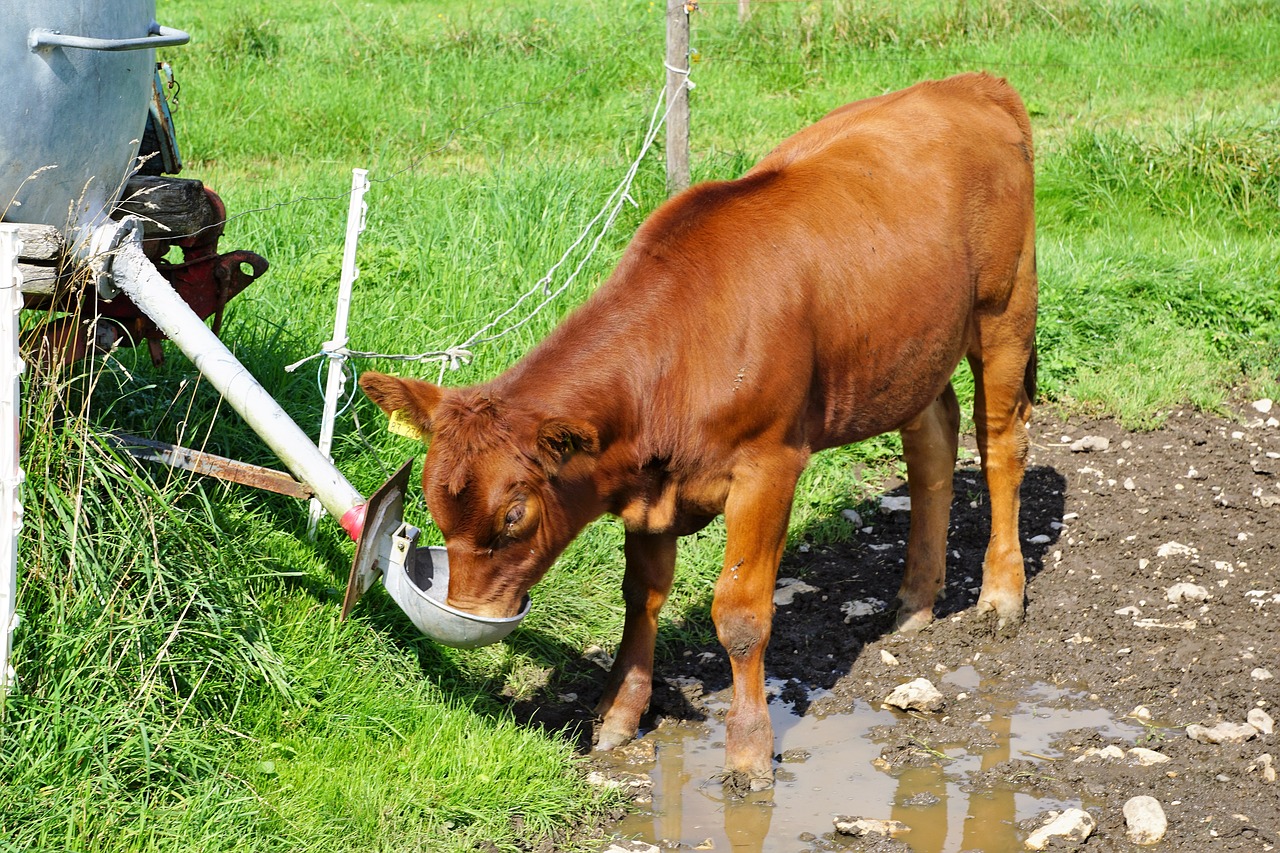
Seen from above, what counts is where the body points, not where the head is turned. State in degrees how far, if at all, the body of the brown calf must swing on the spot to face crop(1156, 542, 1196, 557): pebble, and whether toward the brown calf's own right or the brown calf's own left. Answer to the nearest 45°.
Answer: approximately 180°

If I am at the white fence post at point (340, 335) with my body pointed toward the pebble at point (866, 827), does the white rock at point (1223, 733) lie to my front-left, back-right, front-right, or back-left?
front-left

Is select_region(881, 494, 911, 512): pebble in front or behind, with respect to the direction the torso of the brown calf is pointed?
behind

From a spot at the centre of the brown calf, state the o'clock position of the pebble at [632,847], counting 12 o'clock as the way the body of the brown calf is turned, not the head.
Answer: The pebble is roughly at 11 o'clock from the brown calf.

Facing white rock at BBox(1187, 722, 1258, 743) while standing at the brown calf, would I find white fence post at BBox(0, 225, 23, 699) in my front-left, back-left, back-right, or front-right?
back-right

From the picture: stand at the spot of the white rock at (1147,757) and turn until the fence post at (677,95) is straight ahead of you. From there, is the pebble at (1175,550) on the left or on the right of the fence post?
right

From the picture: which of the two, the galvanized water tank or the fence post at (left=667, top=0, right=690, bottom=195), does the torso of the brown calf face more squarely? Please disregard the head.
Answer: the galvanized water tank

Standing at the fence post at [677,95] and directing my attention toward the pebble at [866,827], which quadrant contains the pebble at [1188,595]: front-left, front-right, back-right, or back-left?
front-left

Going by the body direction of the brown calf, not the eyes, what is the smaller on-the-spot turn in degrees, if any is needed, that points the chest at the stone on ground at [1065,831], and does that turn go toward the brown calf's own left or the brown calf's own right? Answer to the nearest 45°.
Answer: approximately 90° to the brown calf's own left

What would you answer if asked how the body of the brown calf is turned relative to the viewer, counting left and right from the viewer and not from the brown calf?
facing the viewer and to the left of the viewer

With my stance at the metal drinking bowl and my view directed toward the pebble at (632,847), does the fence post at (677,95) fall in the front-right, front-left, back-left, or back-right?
back-left

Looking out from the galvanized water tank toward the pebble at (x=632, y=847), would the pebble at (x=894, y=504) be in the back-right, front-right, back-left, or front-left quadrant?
front-left

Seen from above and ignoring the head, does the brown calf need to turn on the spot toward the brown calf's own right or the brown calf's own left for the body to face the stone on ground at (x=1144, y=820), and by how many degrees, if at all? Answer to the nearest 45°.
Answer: approximately 90° to the brown calf's own left
